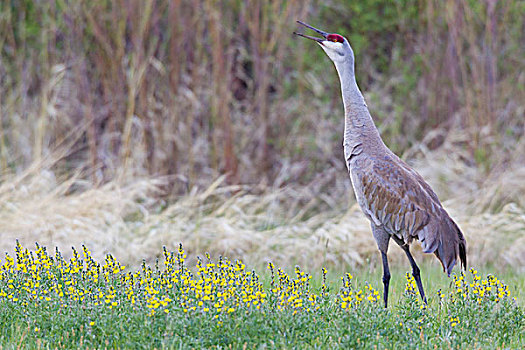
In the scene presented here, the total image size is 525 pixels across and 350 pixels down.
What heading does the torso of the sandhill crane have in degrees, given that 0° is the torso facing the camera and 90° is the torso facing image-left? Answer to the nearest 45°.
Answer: approximately 90°
